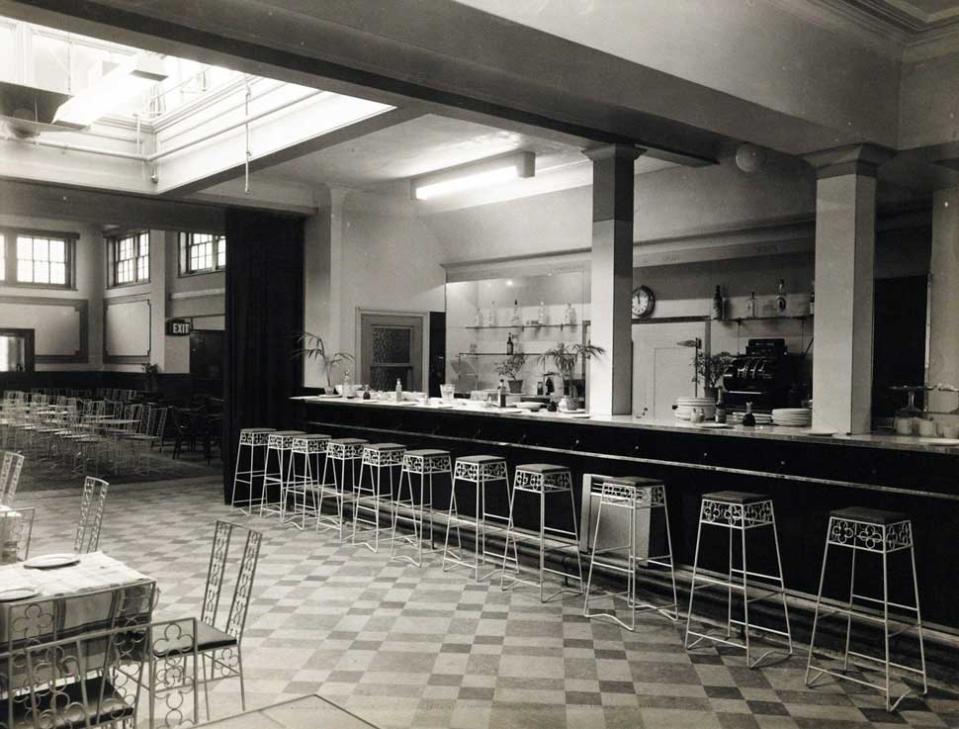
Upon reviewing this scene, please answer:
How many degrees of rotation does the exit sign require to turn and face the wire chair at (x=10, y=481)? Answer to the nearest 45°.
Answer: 0° — it already faces it

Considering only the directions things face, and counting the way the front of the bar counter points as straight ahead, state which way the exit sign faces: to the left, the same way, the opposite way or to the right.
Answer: to the left

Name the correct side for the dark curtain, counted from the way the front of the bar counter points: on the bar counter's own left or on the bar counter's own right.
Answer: on the bar counter's own right

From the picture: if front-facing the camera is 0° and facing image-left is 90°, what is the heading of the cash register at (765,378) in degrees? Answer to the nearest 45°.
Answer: approximately 45°

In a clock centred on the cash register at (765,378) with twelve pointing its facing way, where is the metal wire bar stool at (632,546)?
The metal wire bar stool is roughly at 11 o'clock from the cash register.

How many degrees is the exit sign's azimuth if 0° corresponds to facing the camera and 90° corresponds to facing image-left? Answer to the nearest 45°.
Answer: approximately 0°

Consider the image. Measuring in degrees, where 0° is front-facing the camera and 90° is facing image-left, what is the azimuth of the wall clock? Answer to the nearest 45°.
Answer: approximately 45°

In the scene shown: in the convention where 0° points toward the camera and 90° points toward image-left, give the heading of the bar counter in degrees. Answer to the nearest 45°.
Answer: approximately 45°
